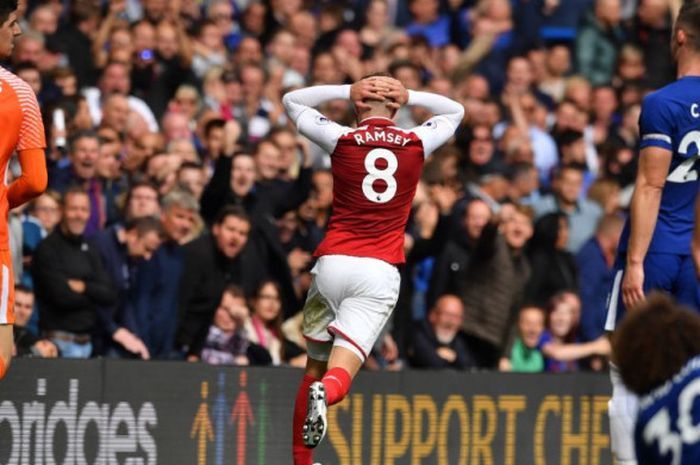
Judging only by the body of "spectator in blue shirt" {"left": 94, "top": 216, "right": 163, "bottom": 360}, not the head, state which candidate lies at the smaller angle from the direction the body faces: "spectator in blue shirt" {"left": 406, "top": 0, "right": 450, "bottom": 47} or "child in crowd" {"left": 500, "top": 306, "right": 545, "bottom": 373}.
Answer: the child in crowd

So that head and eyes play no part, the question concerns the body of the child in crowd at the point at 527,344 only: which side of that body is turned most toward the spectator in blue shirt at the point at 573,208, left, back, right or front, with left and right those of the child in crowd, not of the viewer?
back

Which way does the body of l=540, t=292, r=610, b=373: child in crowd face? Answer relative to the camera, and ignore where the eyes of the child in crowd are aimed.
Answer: toward the camera

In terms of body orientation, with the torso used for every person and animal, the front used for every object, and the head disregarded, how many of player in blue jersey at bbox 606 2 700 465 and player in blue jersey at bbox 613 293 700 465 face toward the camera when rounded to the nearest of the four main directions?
0

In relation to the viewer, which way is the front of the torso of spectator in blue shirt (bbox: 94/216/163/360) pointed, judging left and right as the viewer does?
facing the viewer and to the right of the viewer

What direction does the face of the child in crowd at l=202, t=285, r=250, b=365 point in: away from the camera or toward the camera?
toward the camera

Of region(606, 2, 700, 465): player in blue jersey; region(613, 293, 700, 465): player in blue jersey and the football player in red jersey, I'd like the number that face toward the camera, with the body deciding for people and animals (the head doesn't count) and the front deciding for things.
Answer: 0

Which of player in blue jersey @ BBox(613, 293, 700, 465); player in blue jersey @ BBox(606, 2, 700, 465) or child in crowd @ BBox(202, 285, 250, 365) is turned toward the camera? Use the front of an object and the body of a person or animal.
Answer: the child in crowd

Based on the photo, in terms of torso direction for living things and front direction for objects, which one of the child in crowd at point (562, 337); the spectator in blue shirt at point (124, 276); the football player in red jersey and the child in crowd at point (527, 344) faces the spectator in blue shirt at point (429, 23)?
the football player in red jersey

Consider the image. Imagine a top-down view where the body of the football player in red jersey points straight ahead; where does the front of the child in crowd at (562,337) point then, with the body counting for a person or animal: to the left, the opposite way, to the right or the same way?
the opposite way

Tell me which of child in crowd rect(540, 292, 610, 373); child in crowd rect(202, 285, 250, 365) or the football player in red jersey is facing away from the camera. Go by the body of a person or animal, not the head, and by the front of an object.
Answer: the football player in red jersey

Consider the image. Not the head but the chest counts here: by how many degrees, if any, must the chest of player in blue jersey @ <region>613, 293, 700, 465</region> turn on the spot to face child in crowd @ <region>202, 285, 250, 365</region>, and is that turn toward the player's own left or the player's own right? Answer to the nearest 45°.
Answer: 0° — they already face them

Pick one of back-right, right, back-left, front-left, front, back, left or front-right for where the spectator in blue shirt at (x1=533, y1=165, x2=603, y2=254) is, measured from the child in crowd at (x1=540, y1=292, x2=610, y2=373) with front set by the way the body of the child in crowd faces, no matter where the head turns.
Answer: back

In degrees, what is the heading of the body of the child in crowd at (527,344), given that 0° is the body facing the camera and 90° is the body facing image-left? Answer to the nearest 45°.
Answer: approximately 0°

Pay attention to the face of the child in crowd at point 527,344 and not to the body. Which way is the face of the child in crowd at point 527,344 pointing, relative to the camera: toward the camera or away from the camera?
toward the camera

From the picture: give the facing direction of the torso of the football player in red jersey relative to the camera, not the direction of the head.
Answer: away from the camera
